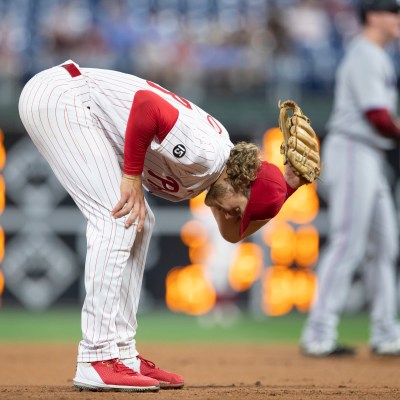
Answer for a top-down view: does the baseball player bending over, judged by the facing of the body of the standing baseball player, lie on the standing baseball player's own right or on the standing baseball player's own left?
on the standing baseball player's own right

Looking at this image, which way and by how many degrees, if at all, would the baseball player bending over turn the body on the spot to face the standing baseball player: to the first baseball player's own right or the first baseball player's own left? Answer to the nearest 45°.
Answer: approximately 45° to the first baseball player's own left

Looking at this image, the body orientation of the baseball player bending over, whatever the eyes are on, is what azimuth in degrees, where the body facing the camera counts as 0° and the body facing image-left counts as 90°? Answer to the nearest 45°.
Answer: approximately 270°
